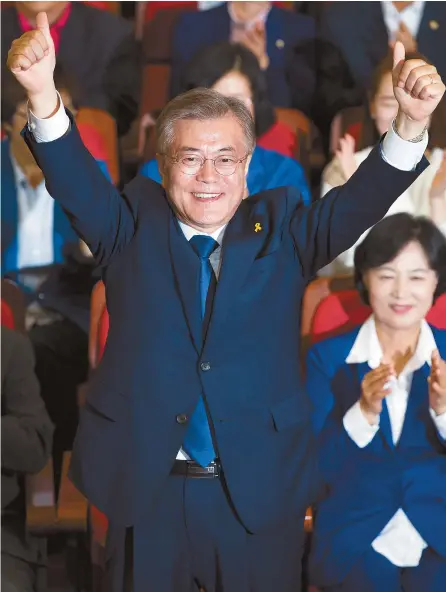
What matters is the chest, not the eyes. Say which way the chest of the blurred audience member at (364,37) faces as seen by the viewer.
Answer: toward the camera

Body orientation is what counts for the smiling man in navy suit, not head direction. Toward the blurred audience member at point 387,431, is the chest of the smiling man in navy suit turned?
no

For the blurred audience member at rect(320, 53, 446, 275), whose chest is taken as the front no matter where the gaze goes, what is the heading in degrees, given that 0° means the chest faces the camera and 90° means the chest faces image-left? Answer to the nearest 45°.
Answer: approximately 0°

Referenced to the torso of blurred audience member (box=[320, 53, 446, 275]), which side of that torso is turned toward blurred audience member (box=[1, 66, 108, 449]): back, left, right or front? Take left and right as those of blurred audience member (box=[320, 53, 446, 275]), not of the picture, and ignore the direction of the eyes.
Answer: right

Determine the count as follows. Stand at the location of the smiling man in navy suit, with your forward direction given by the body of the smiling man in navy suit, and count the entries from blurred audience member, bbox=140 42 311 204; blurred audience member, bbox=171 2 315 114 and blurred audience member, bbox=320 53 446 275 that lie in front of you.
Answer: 0

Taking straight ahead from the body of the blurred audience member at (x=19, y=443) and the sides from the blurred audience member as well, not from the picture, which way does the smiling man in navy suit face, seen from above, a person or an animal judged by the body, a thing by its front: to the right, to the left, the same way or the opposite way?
the same way

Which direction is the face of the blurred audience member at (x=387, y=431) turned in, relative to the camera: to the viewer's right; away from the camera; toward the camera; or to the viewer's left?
toward the camera

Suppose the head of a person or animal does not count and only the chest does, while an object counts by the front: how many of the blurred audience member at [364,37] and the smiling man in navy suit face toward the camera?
2

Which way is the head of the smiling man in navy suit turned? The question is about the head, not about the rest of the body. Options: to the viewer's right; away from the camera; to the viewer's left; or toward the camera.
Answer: toward the camera

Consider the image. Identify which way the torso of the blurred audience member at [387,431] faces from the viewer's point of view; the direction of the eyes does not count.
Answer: toward the camera

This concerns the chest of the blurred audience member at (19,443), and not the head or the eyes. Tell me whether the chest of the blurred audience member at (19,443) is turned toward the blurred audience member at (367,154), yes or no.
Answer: no

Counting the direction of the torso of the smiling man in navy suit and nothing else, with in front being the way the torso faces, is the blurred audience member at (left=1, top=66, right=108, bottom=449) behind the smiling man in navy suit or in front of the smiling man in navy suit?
behind

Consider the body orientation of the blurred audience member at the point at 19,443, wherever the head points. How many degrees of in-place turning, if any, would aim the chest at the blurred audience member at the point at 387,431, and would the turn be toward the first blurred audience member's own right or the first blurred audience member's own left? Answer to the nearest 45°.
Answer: approximately 90° to the first blurred audience member's own left

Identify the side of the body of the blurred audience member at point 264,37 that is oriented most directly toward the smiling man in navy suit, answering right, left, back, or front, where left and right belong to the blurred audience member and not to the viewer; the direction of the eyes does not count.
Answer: front
